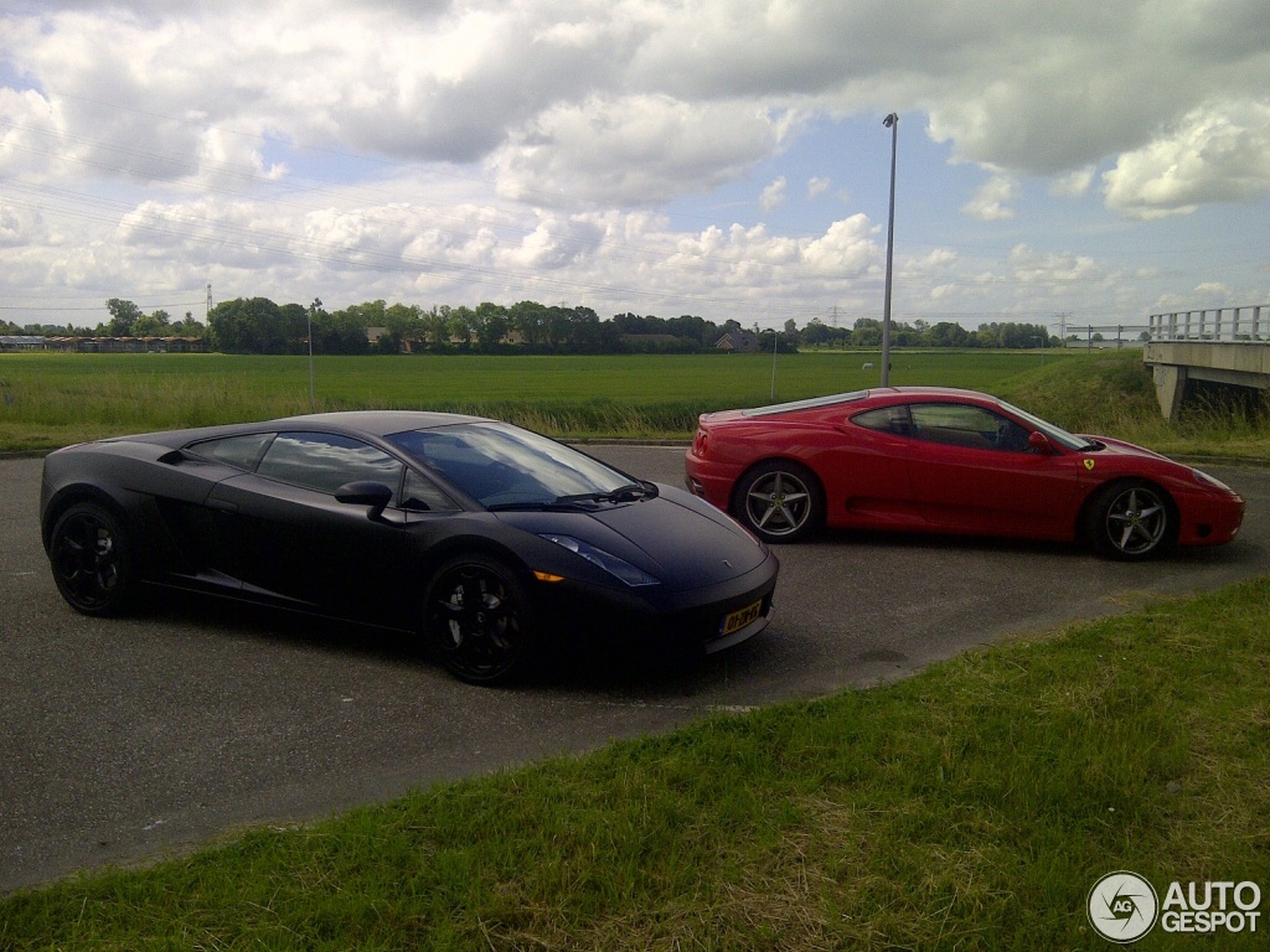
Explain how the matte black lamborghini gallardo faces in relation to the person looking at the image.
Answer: facing the viewer and to the right of the viewer

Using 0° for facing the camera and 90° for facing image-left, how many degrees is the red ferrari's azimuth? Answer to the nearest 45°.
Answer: approximately 270°

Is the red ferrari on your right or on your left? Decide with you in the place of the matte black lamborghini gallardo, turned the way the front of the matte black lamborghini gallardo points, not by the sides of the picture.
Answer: on your left

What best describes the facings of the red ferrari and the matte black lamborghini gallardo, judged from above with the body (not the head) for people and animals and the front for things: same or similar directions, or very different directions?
same or similar directions

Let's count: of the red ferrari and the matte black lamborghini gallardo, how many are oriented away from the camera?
0

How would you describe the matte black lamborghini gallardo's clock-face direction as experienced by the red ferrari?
The matte black lamborghini gallardo is roughly at 4 o'clock from the red ferrari.
